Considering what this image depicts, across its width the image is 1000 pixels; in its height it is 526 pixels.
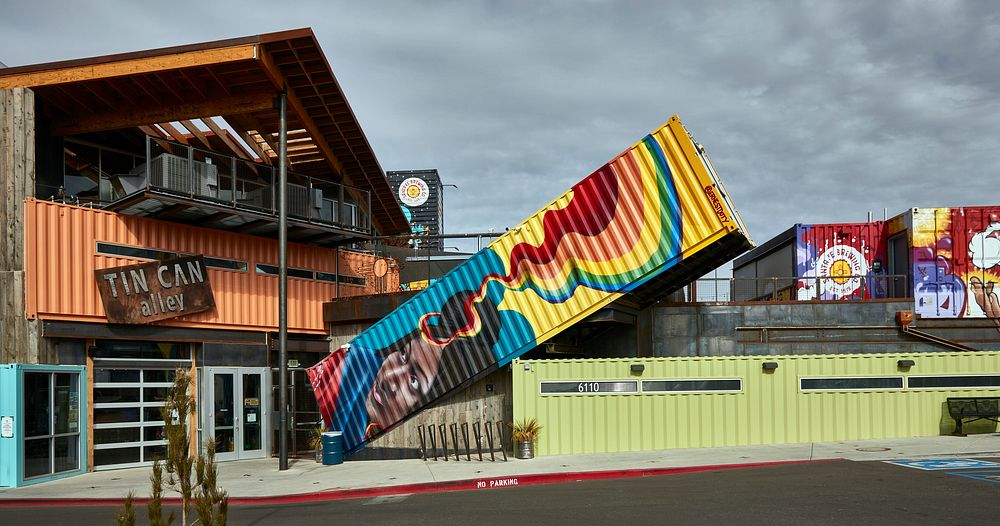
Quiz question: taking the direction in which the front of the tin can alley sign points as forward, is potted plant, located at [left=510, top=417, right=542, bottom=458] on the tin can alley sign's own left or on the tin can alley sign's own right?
on the tin can alley sign's own left

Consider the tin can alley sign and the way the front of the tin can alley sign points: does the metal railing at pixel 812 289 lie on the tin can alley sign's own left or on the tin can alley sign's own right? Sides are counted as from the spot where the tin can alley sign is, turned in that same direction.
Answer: on the tin can alley sign's own left

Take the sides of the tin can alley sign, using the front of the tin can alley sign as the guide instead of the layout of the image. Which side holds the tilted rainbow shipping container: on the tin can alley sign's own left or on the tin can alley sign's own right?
on the tin can alley sign's own left

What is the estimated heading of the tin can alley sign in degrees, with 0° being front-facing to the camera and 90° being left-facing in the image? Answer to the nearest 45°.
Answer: approximately 0°

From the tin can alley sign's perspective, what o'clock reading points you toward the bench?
The bench is roughly at 10 o'clock from the tin can alley sign.
